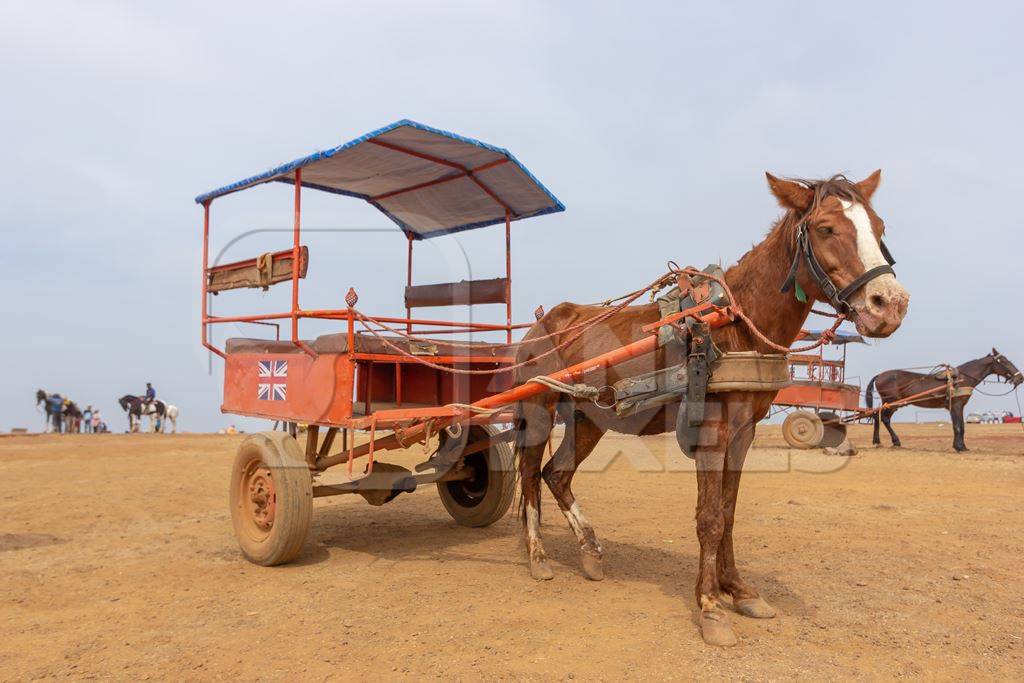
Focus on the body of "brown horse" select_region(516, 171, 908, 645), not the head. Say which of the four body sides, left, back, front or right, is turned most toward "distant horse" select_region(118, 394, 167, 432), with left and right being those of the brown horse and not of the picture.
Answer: back

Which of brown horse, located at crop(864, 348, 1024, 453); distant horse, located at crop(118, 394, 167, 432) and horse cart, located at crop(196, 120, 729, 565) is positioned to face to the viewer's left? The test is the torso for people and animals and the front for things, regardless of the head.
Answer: the distant horse

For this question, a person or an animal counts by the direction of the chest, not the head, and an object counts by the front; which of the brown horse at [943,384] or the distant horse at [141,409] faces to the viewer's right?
the brown horse

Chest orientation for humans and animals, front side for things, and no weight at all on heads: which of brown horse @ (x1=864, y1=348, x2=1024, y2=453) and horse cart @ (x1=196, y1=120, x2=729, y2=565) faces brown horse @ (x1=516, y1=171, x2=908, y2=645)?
the horse cart

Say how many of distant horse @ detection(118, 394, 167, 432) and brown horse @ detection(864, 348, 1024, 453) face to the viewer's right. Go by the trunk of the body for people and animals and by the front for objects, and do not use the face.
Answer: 1

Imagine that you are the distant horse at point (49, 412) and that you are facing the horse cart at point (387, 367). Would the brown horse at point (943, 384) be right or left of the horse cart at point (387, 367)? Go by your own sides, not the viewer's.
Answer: left

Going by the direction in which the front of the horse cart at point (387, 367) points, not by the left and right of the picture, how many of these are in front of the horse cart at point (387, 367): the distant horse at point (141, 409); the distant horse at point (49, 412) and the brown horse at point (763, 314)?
1

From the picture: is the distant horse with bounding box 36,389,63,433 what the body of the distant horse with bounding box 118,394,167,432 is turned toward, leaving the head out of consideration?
yes

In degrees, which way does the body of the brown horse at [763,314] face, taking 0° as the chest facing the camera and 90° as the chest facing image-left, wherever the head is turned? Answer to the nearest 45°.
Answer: approximately 315°

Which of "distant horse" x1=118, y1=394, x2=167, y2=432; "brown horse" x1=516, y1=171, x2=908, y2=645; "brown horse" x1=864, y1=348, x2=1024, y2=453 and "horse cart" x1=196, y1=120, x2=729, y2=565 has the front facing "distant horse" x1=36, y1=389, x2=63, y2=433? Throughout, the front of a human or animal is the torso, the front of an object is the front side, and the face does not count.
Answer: "distant horse" x1=118, y1=394, x2=167, y2=432

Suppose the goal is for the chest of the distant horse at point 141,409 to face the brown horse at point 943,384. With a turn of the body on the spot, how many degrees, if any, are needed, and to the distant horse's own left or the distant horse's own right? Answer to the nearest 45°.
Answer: approximately 135° to the distant horse's own left

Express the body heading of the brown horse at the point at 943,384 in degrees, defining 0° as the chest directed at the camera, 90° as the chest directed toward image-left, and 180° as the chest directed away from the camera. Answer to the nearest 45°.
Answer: approximately 270°

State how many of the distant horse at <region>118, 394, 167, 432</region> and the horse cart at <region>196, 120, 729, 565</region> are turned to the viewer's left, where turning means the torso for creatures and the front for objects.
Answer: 1

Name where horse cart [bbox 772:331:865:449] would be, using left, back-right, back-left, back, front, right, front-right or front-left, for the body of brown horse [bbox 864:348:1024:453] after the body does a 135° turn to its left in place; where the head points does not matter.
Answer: left

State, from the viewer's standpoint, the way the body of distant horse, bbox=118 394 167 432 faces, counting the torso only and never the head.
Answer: to the viewer's left
